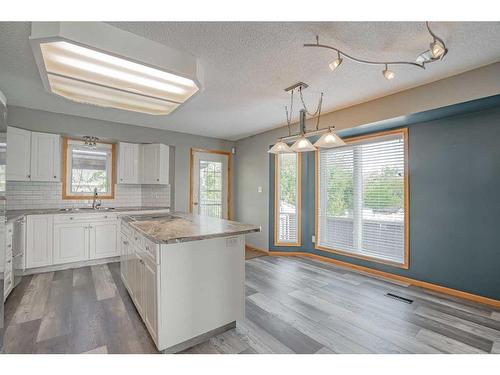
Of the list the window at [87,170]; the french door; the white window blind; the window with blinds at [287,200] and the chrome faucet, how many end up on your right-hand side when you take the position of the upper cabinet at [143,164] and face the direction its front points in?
2

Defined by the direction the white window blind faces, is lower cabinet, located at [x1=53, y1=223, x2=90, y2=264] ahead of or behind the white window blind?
ahead

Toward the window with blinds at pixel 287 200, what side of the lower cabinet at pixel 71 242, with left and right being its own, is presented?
left

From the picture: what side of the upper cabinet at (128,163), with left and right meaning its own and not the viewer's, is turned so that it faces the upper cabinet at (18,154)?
right

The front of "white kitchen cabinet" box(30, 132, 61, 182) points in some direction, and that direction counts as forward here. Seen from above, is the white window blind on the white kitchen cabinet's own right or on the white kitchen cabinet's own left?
on the white kitchen cabinet's own left

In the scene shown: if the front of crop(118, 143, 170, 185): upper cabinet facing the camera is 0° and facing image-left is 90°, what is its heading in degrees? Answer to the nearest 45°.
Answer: approximately 0°

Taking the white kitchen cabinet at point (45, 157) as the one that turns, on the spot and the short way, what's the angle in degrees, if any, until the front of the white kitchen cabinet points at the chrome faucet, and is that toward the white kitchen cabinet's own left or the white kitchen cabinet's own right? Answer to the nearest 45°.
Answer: approximately 90° to the white kitchen cabinet's own left

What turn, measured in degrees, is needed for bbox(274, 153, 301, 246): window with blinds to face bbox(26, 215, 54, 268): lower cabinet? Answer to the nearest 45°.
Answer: approximately 45° to its right

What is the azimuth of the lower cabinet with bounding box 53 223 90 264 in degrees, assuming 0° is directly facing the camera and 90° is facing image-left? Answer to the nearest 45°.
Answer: approximately 0°
